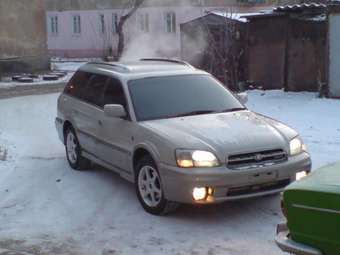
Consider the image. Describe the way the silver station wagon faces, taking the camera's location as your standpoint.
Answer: facing the viewer and to the right of the viewer

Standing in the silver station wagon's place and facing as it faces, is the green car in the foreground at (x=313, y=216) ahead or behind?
ahead
